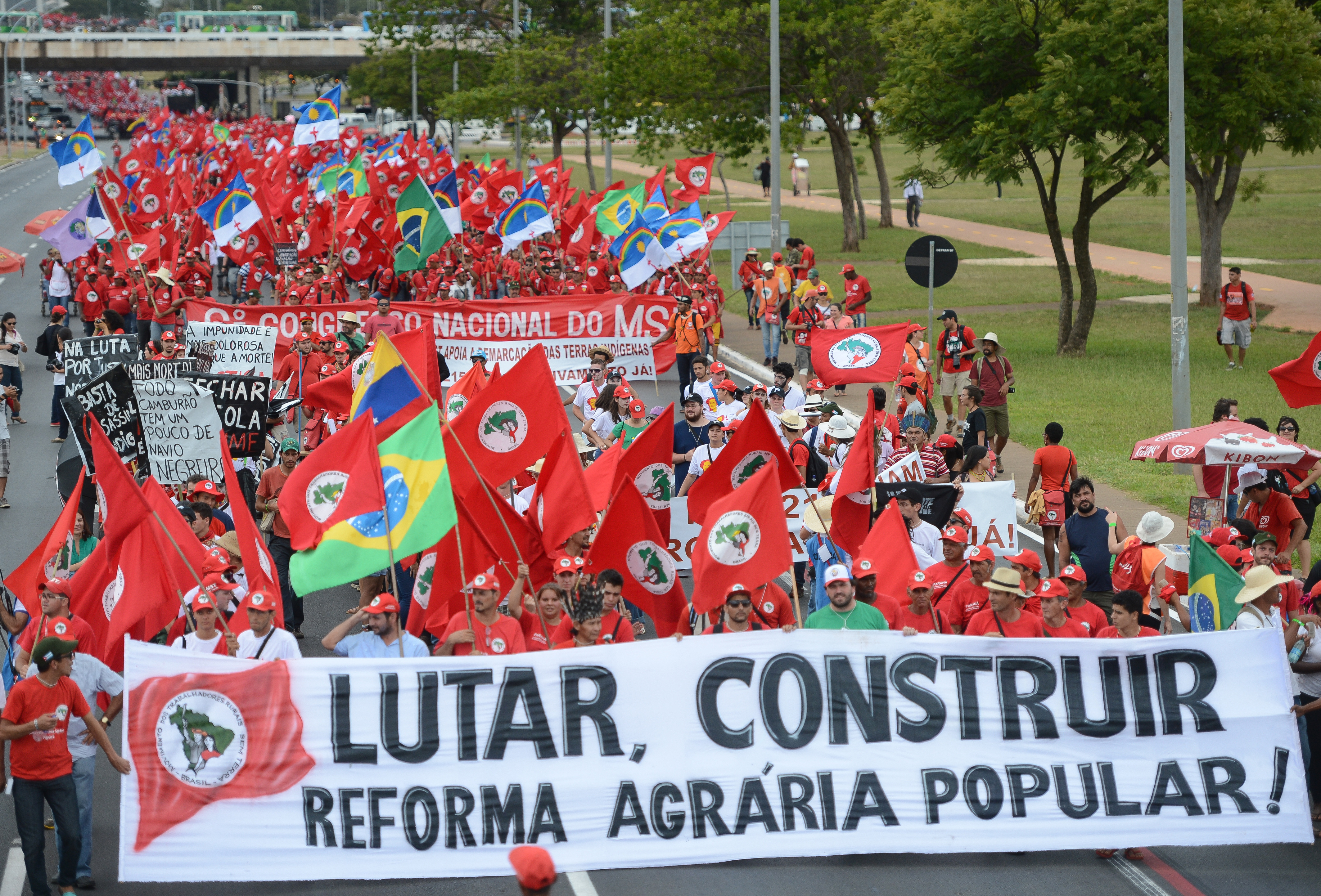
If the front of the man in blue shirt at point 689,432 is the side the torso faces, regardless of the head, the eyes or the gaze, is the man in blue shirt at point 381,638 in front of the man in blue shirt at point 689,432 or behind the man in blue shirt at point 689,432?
in front

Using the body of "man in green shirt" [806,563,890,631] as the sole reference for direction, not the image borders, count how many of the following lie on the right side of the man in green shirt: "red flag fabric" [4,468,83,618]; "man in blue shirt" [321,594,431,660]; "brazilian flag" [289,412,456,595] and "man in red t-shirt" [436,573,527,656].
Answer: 4

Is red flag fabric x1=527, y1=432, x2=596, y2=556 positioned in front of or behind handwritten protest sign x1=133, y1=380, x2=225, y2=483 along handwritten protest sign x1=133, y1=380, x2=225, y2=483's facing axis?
in front

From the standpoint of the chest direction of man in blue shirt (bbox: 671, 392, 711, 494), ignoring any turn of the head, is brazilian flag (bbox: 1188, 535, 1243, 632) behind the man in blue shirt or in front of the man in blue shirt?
in front

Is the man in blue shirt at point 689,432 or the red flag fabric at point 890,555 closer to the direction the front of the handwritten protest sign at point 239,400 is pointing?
the red flag fabric
